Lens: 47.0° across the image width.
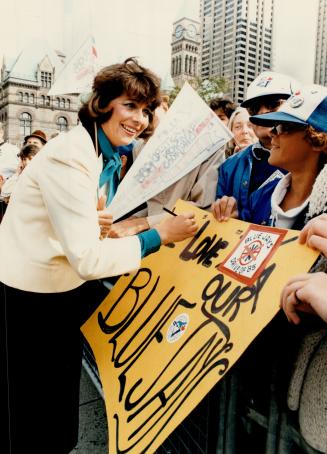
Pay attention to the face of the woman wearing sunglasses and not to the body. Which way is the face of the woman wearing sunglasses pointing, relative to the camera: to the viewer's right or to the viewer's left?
to the viewer's left

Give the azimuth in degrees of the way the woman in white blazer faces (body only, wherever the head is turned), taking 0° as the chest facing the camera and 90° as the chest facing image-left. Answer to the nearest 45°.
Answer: approximately 270°

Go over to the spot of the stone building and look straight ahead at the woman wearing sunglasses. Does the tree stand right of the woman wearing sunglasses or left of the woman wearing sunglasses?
left

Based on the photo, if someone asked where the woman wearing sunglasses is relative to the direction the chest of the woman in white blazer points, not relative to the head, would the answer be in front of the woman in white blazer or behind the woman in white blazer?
in front

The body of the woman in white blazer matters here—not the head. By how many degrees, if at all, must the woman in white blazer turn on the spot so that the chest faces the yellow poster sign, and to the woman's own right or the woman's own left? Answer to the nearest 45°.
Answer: approximately 45° to the woman's own right

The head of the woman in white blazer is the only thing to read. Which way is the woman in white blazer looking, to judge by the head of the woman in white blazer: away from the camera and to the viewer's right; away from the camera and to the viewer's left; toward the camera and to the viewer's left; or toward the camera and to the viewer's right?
toward the camera and to the viewer's right

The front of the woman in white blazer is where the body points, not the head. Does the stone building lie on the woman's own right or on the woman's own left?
on the woman's own left

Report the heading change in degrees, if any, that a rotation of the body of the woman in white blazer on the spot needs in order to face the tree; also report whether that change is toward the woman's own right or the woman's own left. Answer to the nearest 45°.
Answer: approximately 90° to the woman's own left

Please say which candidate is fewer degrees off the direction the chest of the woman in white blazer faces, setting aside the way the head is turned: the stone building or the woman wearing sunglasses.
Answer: the woman wearing sunglasses
